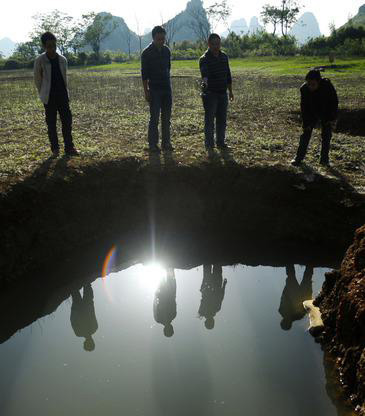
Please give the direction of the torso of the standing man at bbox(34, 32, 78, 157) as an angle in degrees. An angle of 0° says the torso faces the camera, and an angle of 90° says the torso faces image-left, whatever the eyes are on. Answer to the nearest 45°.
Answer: approximately 315°

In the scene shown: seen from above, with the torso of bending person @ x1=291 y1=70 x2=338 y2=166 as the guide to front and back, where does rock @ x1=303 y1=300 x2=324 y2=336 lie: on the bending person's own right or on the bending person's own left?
on the bending person's own left

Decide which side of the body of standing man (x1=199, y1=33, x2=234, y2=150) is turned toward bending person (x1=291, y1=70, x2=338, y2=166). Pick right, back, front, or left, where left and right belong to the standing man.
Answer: left

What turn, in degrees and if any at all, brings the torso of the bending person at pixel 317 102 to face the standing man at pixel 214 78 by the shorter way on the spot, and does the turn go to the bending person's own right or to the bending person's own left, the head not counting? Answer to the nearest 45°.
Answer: approximately 45° to the bending person's own right

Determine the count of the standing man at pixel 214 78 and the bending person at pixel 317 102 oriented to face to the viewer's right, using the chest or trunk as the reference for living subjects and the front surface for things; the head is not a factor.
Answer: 0

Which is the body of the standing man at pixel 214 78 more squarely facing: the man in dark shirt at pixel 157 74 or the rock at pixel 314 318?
the rock

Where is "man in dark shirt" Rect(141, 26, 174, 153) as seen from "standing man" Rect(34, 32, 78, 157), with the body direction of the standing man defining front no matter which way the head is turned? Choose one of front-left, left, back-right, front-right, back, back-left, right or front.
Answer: front-left

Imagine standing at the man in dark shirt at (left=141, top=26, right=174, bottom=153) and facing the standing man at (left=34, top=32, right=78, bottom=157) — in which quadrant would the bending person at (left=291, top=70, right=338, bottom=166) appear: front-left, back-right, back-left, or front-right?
back-left

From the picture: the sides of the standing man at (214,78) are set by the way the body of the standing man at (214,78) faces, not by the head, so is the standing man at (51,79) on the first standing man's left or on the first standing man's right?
on the first standing man's right

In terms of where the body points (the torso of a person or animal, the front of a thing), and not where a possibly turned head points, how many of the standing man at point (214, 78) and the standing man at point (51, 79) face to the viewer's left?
0

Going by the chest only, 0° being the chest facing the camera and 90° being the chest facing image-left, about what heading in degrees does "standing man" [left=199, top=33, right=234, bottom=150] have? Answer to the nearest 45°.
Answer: approximately 0°
